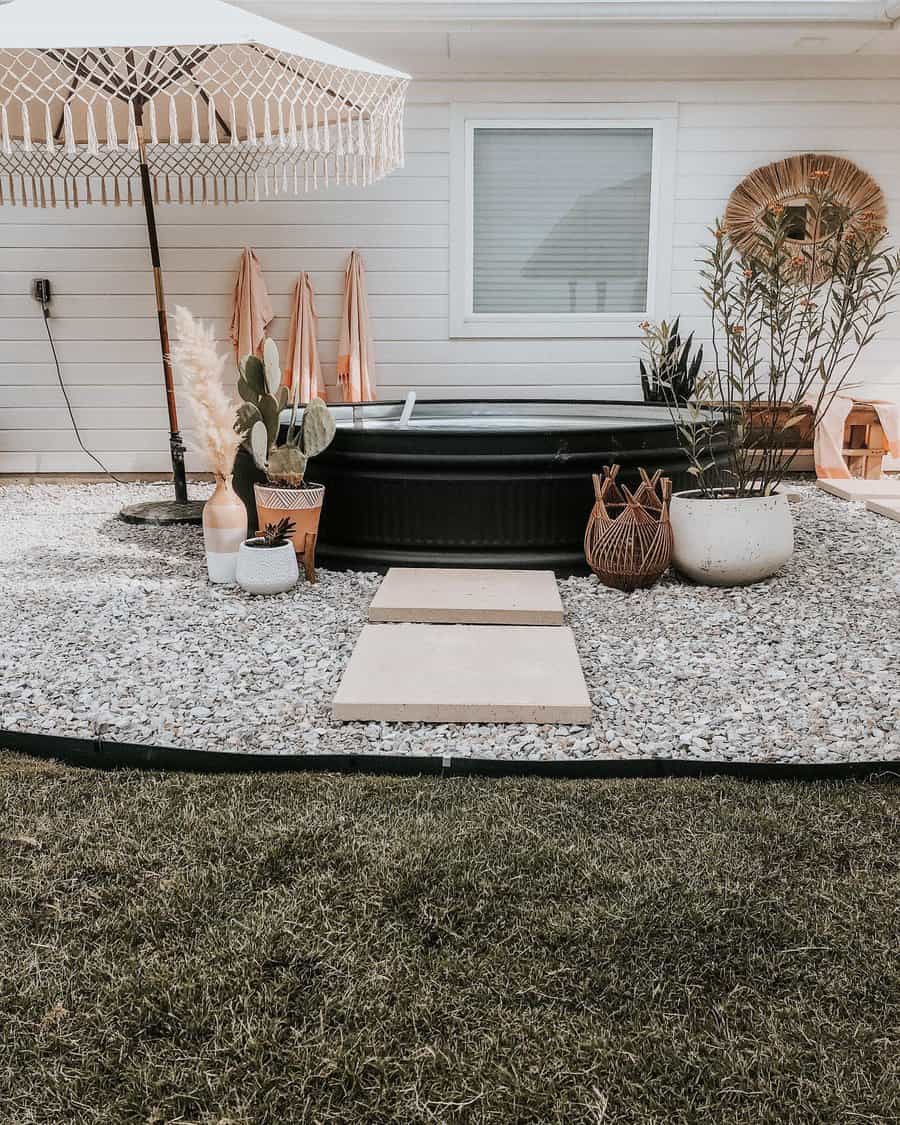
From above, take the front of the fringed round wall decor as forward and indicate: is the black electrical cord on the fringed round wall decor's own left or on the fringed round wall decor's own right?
on the fringed round wall decor's own right

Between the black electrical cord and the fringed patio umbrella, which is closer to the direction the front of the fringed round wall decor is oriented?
the fringed patio umbrella

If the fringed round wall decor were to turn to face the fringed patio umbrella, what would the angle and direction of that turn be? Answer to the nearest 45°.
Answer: approximately 45° to its right

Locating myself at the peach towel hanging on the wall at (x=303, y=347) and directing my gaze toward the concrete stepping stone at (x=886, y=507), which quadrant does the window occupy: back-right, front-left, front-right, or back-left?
front-left

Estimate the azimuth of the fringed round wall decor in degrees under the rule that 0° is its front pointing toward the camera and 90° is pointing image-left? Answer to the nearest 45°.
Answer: approximately 0°

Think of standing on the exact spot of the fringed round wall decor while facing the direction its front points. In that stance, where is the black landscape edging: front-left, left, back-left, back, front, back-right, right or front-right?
front

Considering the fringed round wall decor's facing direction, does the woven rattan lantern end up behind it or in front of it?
in front

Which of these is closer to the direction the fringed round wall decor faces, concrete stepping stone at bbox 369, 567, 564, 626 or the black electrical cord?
the concrete stepping stone

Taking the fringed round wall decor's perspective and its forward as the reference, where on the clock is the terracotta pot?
The terracotta pot is roughly at 1 o'clock from the fringed round wall decor.

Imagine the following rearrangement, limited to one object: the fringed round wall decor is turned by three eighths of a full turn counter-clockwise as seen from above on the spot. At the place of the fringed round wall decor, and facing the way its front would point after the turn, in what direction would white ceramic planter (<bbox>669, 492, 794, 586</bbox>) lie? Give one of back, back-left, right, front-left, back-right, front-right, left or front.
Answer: back-right
